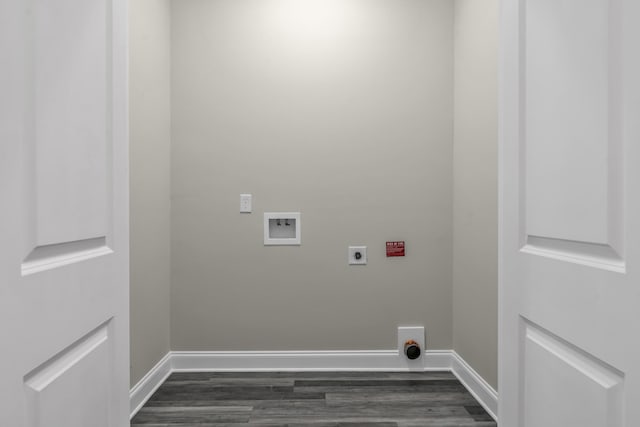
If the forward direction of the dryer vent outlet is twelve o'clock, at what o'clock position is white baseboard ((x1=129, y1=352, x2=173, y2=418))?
The white baseboard is roughly at 2 o'clock from the dryer vent outlet.

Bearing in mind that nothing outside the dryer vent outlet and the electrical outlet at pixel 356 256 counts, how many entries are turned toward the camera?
2

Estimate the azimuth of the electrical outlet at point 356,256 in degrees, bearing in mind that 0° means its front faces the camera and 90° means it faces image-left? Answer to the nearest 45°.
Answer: approximately 0°

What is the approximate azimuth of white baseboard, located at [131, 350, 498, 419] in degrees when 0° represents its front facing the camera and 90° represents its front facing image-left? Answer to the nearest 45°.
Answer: approximately 0°

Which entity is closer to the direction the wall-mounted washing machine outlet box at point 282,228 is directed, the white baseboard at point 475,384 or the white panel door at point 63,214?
the white panel door

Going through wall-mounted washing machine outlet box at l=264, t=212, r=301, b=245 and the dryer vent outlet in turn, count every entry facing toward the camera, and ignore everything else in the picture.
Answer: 2
